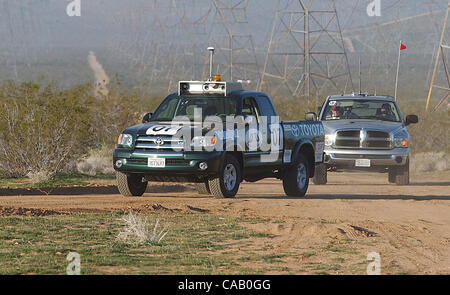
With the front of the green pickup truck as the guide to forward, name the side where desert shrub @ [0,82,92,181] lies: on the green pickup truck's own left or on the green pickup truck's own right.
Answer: on the green pickup truck's own right

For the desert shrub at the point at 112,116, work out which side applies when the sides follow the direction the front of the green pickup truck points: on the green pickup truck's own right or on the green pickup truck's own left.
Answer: on the green pickup truck's own right

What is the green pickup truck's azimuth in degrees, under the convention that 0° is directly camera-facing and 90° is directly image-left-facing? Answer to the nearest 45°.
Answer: approximately 45°
